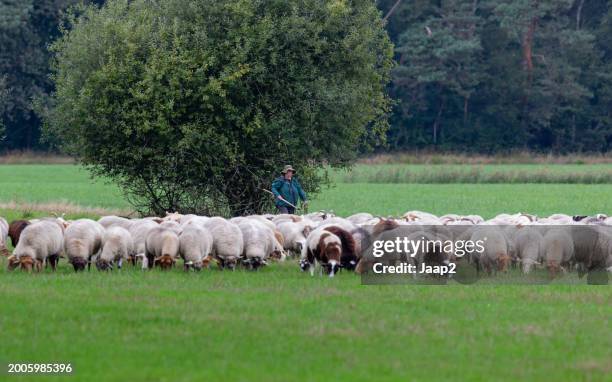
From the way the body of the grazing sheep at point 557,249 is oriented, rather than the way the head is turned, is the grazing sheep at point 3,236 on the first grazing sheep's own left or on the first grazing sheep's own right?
on the first grazing sheep's own right

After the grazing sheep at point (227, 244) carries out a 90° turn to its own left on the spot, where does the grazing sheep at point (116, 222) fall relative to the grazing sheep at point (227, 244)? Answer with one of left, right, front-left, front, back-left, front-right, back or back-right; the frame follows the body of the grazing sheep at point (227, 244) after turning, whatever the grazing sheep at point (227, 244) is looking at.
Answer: back-left

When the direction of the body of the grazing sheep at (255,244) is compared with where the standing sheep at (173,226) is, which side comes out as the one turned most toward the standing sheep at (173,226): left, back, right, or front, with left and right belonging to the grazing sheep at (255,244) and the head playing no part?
right

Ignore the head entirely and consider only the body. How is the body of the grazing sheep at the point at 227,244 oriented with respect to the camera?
toward the camera

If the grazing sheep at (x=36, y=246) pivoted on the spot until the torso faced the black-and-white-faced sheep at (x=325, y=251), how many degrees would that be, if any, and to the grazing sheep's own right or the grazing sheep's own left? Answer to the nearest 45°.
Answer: approximately 135° to the grazing sheep's own left

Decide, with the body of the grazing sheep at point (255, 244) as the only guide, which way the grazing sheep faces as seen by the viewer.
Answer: toward the camera

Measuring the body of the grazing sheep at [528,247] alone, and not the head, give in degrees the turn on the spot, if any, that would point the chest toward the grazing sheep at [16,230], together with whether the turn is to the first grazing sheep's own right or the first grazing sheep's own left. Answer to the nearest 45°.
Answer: approximately 90° to the first grazing sheep's own right

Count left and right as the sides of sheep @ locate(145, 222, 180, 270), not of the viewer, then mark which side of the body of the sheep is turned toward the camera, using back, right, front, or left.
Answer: front

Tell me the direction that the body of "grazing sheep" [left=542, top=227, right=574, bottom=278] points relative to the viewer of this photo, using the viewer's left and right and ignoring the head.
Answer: facing the viewer

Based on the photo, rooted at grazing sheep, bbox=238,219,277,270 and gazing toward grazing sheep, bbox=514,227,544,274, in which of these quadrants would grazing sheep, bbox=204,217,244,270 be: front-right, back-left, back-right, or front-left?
back-right

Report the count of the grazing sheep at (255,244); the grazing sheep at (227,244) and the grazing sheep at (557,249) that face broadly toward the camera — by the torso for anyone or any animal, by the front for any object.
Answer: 3
